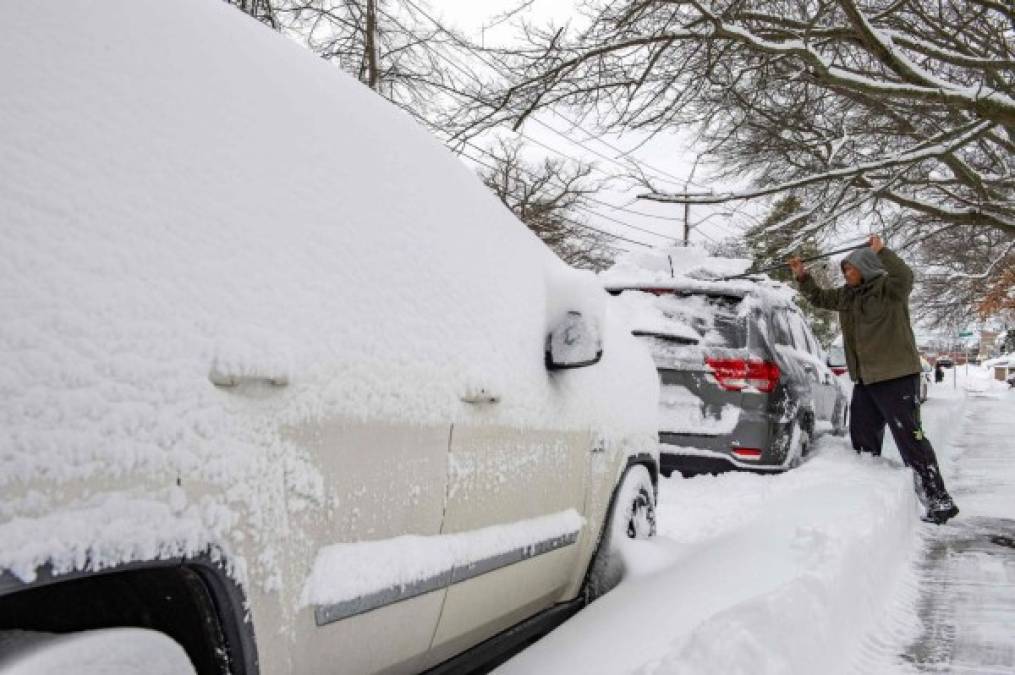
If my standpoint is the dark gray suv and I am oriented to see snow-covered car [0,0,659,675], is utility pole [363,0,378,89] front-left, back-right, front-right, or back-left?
back-right

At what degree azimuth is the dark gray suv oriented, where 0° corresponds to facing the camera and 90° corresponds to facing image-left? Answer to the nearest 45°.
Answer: approximately 225°

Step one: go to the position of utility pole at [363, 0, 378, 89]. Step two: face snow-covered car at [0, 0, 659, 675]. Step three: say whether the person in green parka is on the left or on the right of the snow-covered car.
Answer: left

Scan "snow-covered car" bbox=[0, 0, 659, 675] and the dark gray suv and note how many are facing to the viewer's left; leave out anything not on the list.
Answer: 0

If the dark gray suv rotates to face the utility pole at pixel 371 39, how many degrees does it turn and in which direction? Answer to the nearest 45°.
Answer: approximately 90° to its left

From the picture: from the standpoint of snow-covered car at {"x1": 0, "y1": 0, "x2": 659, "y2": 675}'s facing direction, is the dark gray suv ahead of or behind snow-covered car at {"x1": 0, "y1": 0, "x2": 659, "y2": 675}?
ahead

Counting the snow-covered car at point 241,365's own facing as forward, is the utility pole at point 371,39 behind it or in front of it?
in front

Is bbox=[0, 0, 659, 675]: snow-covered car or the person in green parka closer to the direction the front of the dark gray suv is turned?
the person in green parka

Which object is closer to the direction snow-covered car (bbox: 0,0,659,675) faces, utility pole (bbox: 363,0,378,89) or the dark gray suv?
the dark gray suv

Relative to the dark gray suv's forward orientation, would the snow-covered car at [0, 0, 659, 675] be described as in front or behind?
behind

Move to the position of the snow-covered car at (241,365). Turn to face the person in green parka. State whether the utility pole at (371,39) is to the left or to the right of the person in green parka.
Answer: left

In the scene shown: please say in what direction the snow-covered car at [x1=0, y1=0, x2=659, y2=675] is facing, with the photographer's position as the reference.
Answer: facing away from the viewer and to the right of the viewer
